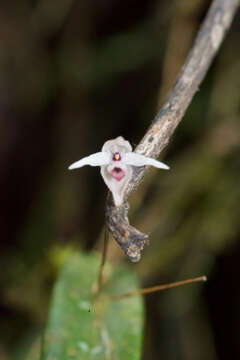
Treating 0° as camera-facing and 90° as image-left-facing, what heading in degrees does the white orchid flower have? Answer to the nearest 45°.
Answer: approximately 0°
